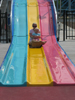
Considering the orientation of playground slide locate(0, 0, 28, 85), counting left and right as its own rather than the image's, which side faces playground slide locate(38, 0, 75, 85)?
left

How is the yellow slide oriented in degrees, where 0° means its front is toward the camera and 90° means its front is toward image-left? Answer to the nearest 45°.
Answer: approximately 0°

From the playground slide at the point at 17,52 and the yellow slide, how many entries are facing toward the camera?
2

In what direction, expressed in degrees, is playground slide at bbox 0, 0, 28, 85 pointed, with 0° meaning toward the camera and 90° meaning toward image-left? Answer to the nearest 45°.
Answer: approximately 0°
